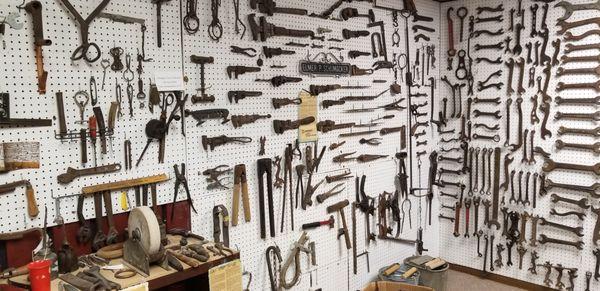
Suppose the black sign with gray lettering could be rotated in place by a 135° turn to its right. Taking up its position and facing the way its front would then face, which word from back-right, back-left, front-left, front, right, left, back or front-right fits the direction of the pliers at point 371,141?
right

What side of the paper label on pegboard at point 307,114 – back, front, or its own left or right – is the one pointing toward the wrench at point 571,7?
left

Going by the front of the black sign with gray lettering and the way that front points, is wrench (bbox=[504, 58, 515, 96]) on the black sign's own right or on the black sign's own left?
on the black sign's own left

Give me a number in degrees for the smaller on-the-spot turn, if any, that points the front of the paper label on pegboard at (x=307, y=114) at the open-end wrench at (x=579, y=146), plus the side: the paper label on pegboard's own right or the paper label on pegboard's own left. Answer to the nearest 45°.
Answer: approximately 90° to the paper label on pegboard's own left

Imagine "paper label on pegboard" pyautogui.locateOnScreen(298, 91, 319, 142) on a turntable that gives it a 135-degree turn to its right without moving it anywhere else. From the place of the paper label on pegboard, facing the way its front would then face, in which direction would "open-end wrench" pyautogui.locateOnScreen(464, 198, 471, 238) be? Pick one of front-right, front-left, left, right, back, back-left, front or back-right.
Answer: right

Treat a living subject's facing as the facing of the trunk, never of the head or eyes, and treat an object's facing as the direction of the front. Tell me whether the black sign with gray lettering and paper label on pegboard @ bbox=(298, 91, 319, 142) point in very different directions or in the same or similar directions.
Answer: same or similar directions

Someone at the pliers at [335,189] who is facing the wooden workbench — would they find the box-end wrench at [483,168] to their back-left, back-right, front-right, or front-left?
back-left

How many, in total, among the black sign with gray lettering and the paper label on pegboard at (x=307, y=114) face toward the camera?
2

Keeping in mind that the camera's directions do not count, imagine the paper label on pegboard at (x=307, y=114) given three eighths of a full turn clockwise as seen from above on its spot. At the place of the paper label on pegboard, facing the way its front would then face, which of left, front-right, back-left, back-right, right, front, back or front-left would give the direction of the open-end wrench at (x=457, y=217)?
right

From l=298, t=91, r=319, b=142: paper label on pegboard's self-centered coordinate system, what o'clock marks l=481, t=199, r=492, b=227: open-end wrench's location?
The open-end wrench is roughly at 10 o'clock from the paper label on pegboard.

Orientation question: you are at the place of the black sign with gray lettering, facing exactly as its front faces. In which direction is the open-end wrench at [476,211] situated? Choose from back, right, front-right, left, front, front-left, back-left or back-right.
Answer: back-left

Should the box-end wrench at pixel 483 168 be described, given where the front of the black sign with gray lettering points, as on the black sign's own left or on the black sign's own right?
on the black sign's own left

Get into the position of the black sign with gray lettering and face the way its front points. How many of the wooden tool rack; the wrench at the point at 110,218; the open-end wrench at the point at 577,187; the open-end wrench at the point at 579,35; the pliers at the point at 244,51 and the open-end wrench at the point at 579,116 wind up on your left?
3

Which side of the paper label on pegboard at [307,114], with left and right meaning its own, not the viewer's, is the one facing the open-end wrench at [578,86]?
left

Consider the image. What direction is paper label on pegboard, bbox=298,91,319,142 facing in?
toward the camera

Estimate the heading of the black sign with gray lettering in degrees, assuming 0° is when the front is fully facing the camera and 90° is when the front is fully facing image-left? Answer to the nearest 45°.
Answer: approximately 0°

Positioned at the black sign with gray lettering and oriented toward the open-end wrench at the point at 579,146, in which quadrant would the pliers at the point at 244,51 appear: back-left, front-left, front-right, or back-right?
back-right

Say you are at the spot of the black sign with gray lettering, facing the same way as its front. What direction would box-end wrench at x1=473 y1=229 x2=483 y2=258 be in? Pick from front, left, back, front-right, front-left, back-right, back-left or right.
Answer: back-left
